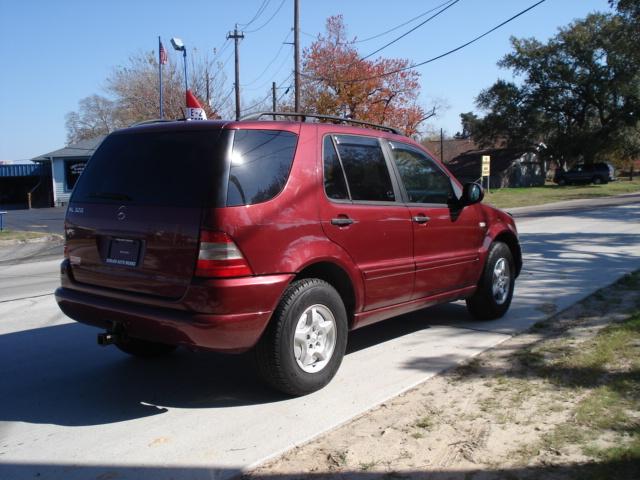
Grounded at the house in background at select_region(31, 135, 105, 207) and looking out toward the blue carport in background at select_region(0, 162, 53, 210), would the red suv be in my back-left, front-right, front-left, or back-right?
back-left

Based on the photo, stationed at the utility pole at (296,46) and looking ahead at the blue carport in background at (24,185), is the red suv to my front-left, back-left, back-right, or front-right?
back-left

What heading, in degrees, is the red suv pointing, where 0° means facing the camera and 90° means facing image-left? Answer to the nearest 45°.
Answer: approximately 225°

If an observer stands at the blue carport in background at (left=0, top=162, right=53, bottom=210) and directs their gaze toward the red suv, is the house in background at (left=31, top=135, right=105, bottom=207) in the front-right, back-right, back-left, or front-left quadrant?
front-left

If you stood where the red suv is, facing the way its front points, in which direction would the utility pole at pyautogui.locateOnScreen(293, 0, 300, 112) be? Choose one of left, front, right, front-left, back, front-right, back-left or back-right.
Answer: front-left

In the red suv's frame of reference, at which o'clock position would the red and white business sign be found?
The red and white business sign is roughly at 10 o'clock from the red suv.

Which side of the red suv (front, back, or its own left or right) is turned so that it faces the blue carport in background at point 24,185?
left

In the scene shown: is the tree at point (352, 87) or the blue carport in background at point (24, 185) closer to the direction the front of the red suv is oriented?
the tree
